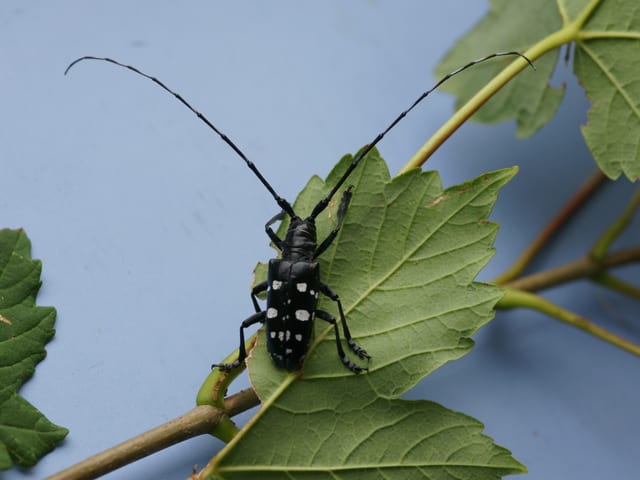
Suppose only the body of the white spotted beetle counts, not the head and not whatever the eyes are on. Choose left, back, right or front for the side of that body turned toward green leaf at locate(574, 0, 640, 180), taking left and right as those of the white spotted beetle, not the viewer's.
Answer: right

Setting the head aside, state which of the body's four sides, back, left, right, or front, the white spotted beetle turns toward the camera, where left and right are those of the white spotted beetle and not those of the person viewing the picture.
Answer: back

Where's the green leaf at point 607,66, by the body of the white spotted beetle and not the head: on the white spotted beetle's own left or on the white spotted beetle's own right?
on the white spotted beetle's own right

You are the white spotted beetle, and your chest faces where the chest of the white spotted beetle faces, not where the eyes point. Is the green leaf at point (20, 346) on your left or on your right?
on your left

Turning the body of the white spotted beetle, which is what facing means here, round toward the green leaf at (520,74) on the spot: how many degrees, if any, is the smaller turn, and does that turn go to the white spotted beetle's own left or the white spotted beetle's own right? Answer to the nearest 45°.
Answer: approximately 45° to the white spotted beetle's own right
